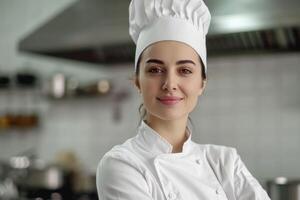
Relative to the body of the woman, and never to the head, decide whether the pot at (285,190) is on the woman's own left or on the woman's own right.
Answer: on the woman's own left

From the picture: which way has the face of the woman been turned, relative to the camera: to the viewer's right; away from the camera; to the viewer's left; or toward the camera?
toward the camera

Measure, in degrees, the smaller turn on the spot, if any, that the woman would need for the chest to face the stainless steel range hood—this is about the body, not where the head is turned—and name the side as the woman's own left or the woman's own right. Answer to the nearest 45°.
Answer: approximately 135° to the woman's own left

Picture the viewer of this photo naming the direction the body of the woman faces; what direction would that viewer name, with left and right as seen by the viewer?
facing the viewer and to the right of the viewer

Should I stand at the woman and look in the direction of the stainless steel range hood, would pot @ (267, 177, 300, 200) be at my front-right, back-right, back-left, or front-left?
front-right
